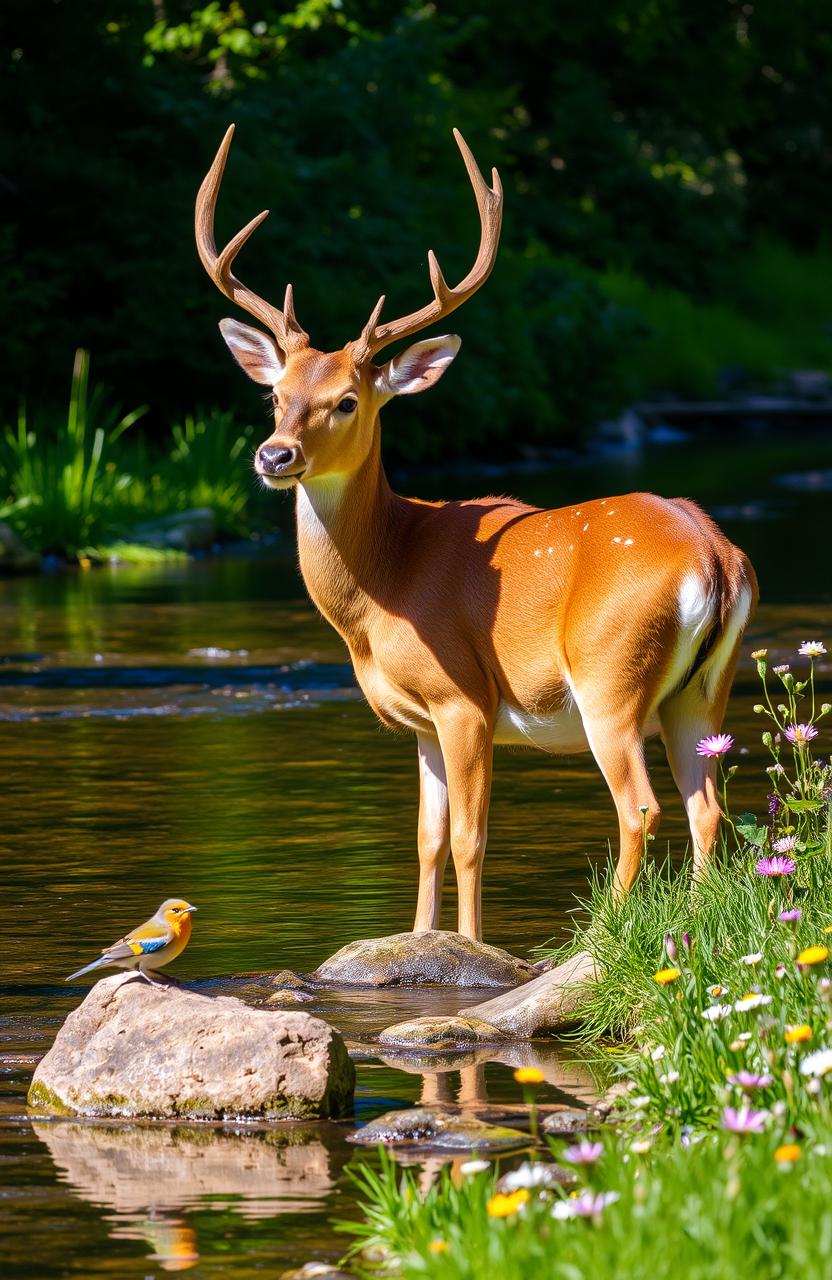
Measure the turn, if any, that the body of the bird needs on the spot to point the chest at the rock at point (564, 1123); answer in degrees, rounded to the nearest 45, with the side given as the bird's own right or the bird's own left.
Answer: approximately 45° to the bird's own right

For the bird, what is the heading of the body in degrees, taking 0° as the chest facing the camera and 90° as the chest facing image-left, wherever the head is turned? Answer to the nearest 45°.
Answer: approximately 270°

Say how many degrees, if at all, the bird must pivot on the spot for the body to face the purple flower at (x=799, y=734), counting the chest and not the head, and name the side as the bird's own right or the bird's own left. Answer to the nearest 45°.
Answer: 0° — it already faces it

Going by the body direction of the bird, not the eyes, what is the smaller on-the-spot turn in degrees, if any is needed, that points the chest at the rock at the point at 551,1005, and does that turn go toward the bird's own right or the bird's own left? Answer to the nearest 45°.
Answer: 0° — it already faces it

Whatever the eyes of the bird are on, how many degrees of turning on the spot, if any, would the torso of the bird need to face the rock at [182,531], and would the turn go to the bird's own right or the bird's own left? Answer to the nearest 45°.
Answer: approximately 90° to the bird's own left
